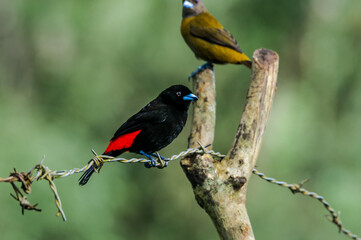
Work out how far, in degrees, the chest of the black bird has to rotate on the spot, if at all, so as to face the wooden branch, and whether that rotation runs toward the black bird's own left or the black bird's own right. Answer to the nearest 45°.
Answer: approximately 45° to the black bird's own right

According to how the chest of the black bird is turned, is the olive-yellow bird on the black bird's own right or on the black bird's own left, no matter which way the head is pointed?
on the black bird's own left

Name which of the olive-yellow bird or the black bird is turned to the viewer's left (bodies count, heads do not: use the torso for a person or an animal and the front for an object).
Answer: the olive-yellow bird

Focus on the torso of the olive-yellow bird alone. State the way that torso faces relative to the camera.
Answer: to the viewer's left

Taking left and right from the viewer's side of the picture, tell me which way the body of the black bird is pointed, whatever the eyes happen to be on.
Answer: facing to the right of the viewer

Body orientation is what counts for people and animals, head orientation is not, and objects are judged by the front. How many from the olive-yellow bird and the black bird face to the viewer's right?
1

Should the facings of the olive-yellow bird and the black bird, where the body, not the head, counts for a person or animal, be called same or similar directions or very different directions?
very different directions
